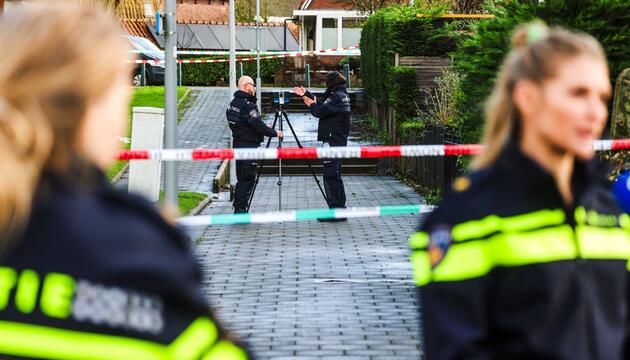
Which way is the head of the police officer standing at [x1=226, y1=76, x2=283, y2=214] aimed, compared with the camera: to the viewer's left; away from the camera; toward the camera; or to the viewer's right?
to the viewer's right

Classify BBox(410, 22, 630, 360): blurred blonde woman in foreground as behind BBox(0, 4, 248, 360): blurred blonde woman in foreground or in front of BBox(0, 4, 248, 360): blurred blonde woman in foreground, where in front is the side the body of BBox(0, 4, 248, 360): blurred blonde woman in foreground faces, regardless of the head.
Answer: in front

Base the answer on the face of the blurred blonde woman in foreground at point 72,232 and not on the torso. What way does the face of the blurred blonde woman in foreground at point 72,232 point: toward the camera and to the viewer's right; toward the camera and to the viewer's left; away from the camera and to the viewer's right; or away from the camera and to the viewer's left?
away from the camera and to the viewer's right

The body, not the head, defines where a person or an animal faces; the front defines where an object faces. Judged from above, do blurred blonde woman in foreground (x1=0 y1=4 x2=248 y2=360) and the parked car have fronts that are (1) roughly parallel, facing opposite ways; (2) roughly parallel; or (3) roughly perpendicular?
roughly perpendicular

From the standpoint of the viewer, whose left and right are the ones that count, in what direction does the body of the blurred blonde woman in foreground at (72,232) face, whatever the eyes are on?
facing away from the viewer and to the right of the viewer
